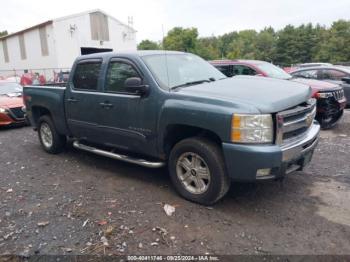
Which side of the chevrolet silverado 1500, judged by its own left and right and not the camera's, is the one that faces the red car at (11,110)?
back

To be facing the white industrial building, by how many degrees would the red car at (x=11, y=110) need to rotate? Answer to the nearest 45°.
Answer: approximately 135° to its left

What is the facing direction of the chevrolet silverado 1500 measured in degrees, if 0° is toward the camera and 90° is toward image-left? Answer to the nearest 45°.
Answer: approximately 315°

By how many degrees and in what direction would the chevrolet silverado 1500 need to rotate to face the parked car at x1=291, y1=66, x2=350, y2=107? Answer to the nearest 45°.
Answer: approximately 90° to its left

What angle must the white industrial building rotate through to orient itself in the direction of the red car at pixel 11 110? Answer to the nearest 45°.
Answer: approximately 45° to its right

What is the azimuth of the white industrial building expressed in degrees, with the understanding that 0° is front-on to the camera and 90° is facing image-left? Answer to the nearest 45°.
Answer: approximately 315°

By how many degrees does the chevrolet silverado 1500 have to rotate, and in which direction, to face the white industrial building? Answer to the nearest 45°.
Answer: approximately 135° to its left

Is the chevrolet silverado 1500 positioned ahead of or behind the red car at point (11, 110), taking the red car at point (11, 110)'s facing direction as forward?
ahead

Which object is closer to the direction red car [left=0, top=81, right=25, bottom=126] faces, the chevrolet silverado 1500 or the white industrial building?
the chevrolet silverado 1500

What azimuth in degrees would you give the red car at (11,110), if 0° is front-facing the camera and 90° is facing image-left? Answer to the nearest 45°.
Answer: approximately 315°
